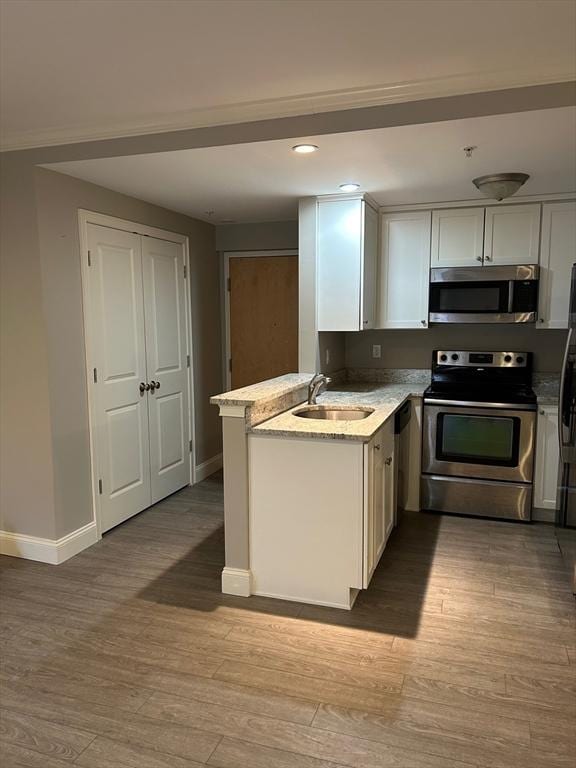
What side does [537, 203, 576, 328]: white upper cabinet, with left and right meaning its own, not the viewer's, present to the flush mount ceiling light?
front

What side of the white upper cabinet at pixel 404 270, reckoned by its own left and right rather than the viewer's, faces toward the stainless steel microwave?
left

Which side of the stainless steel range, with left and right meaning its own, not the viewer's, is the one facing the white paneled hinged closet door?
right

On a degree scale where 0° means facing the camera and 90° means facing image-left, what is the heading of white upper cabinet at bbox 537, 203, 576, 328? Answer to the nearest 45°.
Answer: approximately 0°

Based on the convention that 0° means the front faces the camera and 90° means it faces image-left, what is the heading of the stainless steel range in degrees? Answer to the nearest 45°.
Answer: approximately 0°

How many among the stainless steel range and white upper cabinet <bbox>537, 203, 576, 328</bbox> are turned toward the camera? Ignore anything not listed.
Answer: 2

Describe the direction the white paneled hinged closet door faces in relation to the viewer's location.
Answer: facing the viewer and to the right of the viewer
